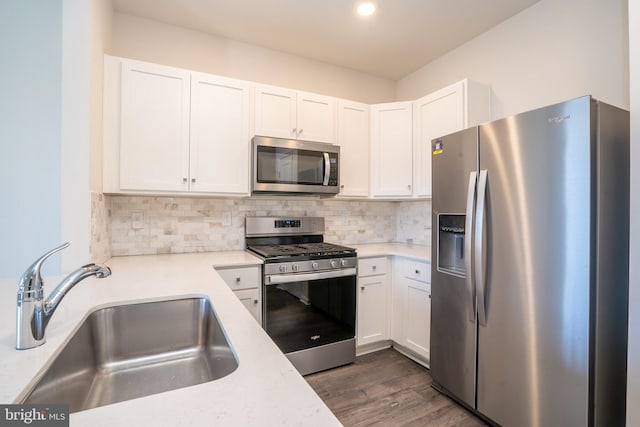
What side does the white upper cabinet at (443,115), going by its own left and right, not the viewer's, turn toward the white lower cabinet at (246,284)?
front

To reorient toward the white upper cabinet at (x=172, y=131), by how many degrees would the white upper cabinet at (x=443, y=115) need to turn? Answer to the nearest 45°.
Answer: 0° — it already faces it

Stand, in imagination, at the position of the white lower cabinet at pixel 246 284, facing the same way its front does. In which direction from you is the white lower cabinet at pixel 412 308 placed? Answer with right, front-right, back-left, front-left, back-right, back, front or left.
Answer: left

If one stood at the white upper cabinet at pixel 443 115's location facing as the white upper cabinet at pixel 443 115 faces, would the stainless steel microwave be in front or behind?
in front

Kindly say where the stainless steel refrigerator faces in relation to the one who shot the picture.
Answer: facing the viewer and to the left of the viewer

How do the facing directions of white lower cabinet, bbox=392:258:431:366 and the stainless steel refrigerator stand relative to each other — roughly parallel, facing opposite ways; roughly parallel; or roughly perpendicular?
roughly parallel

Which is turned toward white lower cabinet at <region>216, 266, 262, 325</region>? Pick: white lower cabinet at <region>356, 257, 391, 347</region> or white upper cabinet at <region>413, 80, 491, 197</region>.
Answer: the white upper cabinet

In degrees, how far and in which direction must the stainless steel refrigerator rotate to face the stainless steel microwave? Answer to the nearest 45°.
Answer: approximately 45° to its right

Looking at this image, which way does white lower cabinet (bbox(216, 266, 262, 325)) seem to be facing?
toward the camera

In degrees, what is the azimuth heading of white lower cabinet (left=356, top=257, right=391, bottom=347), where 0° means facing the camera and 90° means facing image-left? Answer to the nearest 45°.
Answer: approximately 315°

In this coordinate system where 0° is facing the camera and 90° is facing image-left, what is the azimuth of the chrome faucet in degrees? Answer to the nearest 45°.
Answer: approximately 270°
